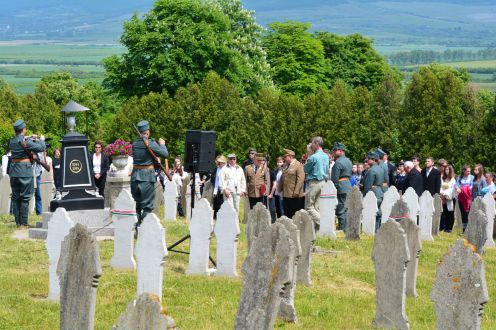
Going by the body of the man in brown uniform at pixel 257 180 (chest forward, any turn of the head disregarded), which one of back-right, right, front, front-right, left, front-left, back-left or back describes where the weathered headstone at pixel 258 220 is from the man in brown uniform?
front

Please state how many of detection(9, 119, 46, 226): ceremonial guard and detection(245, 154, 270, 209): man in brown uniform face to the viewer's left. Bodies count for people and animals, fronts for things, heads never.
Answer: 0

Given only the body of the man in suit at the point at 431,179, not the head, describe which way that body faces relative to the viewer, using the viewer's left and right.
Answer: facing the viewer and to the left of the viewer

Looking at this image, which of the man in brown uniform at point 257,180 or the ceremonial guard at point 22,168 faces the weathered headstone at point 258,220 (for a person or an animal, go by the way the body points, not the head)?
the man in brown uniform

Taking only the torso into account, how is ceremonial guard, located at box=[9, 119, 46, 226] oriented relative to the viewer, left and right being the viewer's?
facing away from the viewer and to the right of the viewer

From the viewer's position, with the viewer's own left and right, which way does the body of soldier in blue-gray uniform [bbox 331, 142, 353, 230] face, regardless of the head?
facing to the left of the viewer

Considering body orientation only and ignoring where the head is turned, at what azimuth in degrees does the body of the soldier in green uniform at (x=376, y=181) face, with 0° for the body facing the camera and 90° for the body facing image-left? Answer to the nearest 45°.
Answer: approximately 135°

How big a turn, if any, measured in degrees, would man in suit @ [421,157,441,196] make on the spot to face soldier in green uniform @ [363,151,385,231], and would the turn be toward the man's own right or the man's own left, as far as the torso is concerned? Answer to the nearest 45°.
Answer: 0° — they already face them

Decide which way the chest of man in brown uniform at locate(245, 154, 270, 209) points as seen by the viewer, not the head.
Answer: toward the camera

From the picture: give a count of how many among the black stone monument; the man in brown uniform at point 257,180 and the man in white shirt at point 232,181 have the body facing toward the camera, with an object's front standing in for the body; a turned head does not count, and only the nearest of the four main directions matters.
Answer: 3

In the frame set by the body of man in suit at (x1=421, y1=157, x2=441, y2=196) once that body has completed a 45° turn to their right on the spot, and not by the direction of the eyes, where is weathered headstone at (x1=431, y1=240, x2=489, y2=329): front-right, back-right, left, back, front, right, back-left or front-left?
left

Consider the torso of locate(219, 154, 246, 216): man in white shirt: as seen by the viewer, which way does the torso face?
toward the camera
